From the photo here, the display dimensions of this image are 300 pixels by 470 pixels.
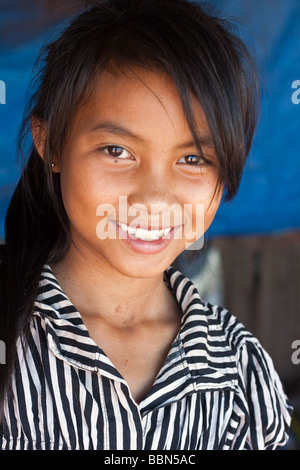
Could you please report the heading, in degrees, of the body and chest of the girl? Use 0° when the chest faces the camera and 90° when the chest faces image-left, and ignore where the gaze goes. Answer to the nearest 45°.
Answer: approximately 0°
